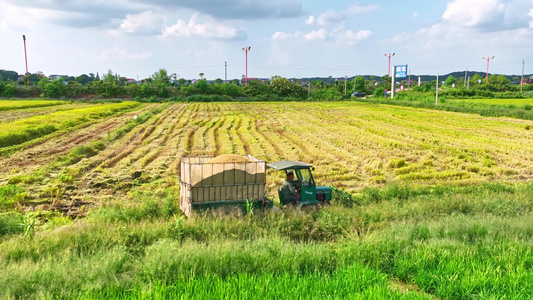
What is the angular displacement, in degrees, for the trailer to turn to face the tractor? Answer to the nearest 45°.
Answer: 0° — it already faces it

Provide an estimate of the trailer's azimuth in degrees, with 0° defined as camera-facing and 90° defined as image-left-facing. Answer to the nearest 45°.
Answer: approximately 270°
